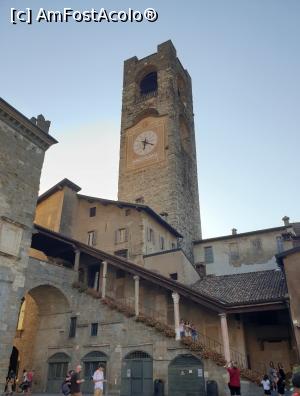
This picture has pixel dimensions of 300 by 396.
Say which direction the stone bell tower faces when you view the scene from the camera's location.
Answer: facing the viewer and to the left of the viewer

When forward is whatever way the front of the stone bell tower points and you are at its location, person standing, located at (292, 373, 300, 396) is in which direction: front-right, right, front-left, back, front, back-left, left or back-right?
front-left

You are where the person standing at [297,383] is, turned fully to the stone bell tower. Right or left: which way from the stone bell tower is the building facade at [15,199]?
left

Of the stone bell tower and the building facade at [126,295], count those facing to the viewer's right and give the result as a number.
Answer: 0

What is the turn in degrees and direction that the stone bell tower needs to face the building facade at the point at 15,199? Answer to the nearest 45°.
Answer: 0° — it already faces it

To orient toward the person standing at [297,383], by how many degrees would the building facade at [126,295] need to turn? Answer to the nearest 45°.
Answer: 0° — it already faces them

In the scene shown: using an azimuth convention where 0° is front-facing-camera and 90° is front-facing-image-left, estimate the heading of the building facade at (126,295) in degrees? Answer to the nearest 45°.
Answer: approximately 0°
